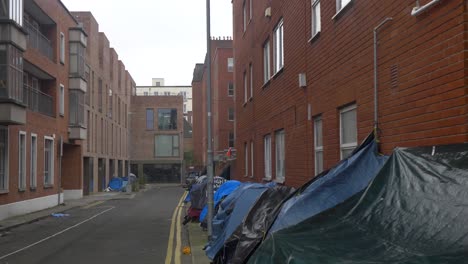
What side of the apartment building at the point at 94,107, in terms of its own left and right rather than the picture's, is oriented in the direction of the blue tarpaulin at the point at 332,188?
right

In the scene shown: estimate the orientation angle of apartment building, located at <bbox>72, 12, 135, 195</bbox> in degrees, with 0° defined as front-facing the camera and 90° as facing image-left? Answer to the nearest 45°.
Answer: approximately 270°

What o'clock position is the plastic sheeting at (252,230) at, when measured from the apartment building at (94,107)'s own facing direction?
The plastic sheeting is roughly at 3 o'clock from the apartment building.

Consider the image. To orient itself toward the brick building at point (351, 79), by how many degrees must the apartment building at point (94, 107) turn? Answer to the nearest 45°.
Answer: approximately 90° to its right

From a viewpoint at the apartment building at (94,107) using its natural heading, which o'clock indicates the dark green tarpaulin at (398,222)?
The dark green tarpaulin is roughly at 3 o'clock from the apartment building.

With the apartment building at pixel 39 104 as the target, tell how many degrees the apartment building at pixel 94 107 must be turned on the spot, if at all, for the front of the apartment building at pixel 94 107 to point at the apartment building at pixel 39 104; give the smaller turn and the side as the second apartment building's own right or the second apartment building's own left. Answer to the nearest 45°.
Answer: approximately 90° to the second apartment building's own right

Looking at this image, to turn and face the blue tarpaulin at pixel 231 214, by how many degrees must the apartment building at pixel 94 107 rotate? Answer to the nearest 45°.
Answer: approximately 90° to its right
